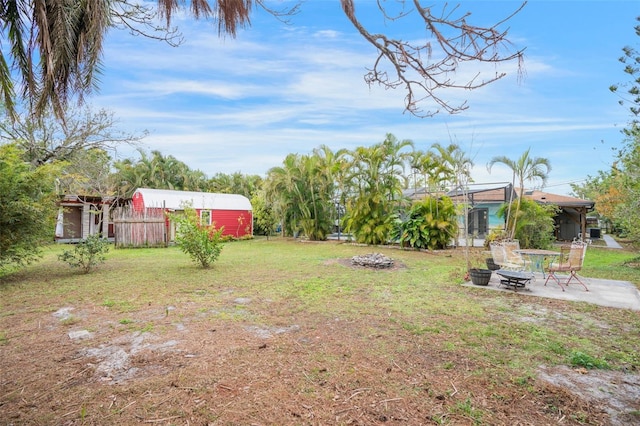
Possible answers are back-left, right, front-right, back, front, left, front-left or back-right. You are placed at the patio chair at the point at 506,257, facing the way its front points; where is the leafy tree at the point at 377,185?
back

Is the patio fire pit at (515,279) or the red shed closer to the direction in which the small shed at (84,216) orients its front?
the patio fire pit

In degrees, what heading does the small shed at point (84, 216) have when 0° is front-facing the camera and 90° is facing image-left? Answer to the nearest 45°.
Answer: approximately 0°

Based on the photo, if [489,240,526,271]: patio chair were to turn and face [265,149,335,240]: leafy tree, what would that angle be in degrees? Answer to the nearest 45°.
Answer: approximately 180°

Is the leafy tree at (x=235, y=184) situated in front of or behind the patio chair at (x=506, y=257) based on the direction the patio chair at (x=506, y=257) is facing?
behind
